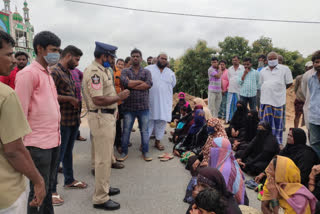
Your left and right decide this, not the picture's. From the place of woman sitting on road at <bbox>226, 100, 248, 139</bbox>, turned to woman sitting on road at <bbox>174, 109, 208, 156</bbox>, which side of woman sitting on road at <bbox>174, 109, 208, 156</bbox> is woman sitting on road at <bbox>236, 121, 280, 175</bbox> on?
left

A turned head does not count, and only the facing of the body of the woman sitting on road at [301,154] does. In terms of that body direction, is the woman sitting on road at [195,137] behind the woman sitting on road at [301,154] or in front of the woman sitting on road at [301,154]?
in front

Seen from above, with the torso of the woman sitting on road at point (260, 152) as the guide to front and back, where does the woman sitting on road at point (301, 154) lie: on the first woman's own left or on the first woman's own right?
on the first woman's own left

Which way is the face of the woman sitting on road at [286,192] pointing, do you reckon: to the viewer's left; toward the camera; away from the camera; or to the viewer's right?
to the viewer's left

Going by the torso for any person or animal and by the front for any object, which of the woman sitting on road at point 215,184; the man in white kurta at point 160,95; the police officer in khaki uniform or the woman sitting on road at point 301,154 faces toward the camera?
the man in white kurta

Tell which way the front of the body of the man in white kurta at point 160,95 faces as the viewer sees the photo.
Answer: toward the camera

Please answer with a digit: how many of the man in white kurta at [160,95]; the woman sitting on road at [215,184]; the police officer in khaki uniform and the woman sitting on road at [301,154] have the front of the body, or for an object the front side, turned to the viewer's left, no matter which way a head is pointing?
2

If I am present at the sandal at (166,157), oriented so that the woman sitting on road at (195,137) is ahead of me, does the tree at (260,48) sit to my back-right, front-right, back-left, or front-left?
front-left

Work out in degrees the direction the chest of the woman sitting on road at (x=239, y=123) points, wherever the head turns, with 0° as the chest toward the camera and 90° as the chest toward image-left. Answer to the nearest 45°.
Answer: approximately 45°

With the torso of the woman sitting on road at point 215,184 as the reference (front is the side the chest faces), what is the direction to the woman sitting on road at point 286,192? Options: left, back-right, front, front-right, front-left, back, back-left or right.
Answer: back-right

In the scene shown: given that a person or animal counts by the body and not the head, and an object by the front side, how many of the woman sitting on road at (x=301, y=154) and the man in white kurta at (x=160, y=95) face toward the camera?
1

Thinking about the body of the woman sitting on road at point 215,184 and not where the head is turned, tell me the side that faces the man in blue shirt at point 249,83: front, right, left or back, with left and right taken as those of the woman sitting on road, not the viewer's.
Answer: right

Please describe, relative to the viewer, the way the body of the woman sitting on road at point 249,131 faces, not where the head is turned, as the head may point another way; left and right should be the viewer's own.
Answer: facing the viewer and to the left of the viewer

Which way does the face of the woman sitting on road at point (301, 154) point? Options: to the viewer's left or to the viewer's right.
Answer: to the viewer's left

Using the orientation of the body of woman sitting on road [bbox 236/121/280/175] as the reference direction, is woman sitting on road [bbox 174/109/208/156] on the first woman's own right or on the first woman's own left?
on the first woman's own right
